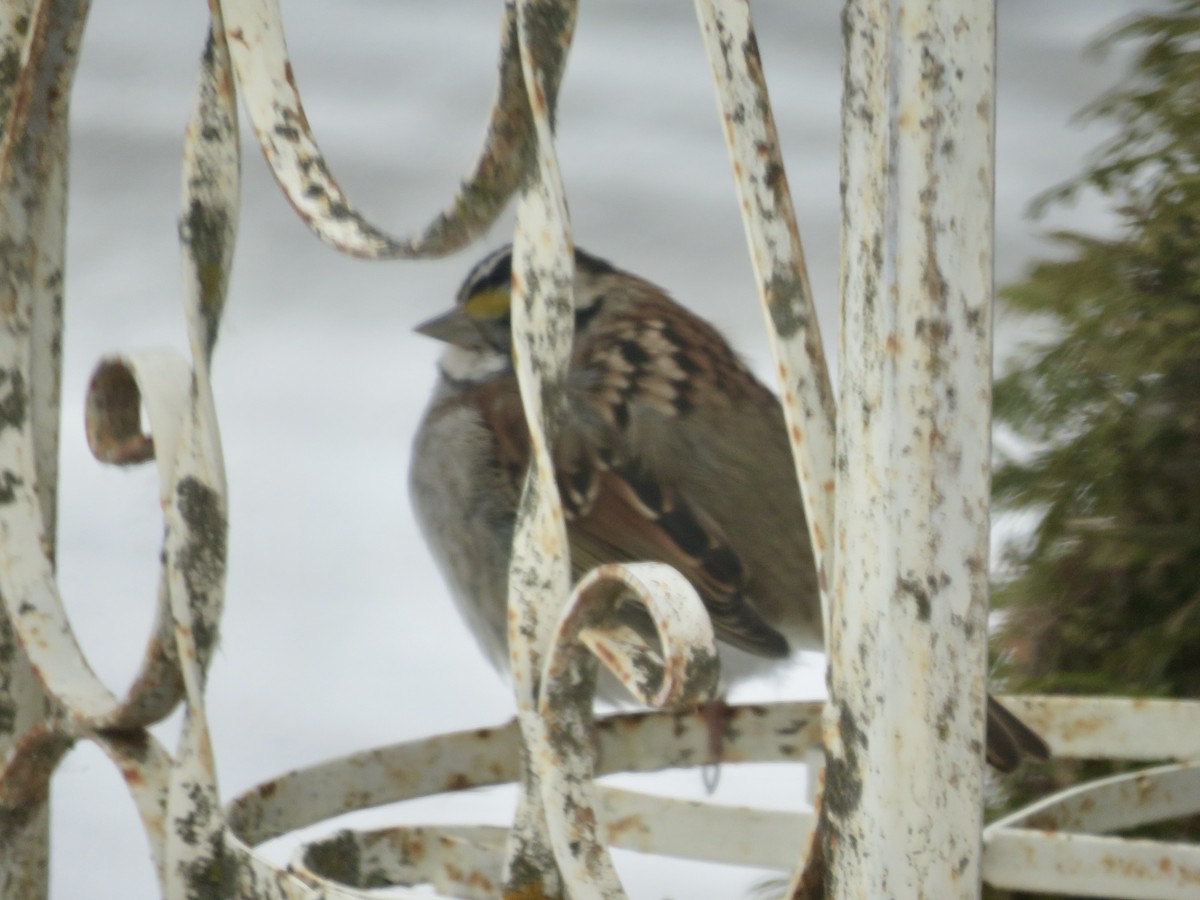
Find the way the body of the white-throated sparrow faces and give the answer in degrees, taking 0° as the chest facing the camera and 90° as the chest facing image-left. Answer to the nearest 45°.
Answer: approximately 90°

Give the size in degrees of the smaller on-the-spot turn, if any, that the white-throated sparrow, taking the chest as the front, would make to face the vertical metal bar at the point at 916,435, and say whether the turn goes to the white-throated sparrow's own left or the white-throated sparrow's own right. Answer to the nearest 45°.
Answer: approximately 90° to the white-throated sparrow's own left
